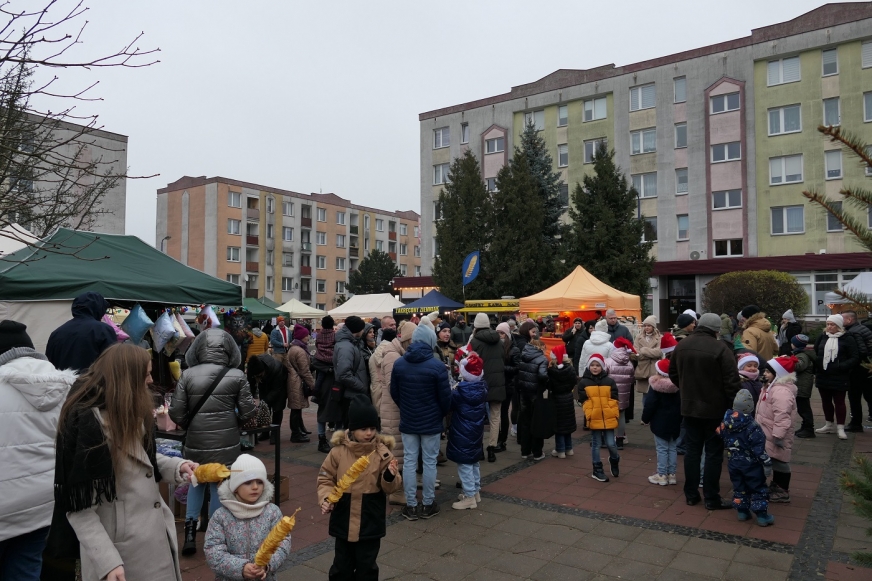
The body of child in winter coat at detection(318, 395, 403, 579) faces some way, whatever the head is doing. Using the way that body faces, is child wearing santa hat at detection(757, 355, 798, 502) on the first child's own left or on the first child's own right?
on the first child's own left

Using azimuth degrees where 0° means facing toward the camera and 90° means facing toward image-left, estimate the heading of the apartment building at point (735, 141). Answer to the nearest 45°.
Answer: approximately 45°

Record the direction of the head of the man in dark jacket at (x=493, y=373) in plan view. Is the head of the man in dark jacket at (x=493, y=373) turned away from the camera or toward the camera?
away from the camera

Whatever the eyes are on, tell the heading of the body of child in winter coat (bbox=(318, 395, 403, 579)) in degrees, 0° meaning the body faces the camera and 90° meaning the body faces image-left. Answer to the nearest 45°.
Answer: approximately 0°

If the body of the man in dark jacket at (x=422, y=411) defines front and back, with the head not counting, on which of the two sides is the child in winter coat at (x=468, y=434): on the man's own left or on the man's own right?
on the man's own right

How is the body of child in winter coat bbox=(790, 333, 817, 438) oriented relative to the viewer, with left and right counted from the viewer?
facing to the left of the viewer

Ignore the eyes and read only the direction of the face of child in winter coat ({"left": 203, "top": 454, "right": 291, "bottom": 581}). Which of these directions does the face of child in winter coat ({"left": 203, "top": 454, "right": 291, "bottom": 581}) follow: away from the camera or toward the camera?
toward the camera

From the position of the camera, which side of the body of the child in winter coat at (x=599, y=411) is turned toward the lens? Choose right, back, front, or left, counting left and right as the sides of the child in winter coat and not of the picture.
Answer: front

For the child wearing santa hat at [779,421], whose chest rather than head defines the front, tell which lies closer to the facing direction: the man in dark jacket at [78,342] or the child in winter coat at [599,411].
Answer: the child in winter coat

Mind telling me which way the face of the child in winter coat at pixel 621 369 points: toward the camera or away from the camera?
away from the camera

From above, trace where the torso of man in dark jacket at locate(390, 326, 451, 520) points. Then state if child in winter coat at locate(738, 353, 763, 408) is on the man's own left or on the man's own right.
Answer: on the man's own right

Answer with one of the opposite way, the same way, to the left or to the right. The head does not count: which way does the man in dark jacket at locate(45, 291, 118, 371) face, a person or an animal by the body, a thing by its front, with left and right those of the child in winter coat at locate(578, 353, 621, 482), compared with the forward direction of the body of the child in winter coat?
the opposite way
